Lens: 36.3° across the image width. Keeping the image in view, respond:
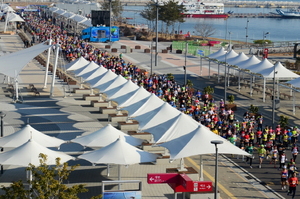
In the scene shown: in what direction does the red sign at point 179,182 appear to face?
toward the camera

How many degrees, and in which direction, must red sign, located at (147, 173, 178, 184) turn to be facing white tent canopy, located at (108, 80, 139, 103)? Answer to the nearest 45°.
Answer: approximately 180°

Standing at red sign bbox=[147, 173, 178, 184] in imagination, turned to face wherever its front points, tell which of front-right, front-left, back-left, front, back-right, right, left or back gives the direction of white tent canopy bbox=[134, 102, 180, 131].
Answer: back

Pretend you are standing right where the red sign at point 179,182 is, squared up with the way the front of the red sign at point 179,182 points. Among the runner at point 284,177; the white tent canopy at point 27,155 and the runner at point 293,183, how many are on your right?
1

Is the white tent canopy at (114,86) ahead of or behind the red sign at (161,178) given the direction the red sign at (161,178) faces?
behind

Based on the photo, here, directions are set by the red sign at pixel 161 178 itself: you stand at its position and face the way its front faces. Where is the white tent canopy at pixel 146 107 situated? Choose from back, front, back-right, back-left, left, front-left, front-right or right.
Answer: back

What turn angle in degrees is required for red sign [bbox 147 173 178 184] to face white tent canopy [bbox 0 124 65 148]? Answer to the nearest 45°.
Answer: approximately 135° to its right

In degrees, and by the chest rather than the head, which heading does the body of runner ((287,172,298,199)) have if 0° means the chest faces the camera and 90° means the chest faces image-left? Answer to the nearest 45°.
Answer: approximately 315°

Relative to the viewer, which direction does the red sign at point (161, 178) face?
toward the camera

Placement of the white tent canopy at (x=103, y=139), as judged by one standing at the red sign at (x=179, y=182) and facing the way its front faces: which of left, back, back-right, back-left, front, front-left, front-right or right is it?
back-right

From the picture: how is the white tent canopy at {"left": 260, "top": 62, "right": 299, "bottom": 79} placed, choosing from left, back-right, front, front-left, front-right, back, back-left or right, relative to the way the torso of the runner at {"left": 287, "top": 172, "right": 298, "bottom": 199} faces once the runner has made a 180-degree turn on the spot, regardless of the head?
front-right

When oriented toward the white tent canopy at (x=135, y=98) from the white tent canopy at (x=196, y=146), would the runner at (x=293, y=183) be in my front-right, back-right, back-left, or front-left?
back-right

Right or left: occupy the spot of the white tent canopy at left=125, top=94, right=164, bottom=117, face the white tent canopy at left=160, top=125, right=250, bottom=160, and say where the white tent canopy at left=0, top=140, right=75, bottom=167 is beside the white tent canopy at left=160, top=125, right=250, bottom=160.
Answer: right
